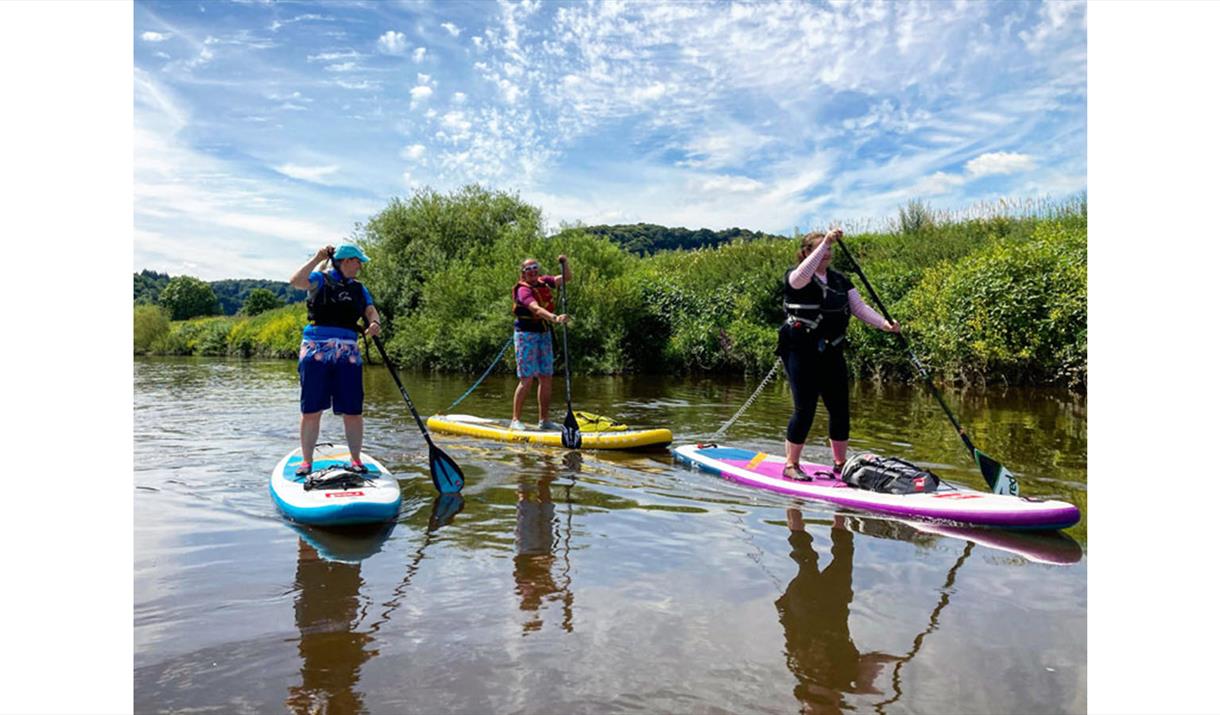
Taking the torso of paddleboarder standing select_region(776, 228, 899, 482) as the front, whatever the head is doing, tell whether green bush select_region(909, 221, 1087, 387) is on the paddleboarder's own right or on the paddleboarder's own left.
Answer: on the paddleboarder's own left

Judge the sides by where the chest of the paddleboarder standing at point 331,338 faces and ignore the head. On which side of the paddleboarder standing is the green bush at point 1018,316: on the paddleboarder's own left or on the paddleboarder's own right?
on the paddleboarder's own left

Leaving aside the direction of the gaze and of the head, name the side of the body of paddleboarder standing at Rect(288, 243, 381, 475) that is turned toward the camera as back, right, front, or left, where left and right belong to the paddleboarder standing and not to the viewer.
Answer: front

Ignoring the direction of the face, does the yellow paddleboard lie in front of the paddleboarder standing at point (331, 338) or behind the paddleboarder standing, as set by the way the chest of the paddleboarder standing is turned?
behind

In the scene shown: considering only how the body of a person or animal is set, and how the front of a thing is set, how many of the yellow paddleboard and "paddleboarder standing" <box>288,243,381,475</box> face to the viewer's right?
1

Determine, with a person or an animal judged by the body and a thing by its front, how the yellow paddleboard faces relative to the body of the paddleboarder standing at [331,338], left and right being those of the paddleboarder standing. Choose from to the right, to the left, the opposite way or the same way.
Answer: to the left

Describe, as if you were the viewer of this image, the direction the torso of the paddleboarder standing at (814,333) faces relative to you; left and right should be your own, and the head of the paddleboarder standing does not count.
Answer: facing the viewer and to the right of the viewer

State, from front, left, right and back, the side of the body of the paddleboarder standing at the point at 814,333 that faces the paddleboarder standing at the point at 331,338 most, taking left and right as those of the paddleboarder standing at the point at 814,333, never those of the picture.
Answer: right

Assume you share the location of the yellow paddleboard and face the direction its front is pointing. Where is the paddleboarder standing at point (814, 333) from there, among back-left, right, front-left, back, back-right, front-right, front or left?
front-right

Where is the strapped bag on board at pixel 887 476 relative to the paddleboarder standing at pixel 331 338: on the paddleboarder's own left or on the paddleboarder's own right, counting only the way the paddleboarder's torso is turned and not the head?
on the paddleboarder's own left

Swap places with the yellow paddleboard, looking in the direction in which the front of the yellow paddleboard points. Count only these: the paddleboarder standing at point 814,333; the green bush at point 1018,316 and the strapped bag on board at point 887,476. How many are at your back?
0

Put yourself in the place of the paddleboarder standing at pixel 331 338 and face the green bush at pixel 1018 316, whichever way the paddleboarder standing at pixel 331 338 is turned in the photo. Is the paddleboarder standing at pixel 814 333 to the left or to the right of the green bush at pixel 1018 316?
right

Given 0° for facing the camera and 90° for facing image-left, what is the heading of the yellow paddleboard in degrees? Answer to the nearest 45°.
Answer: approximately 270°

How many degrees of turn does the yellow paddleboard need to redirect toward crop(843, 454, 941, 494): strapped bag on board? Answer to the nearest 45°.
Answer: approximately 45° to its right
